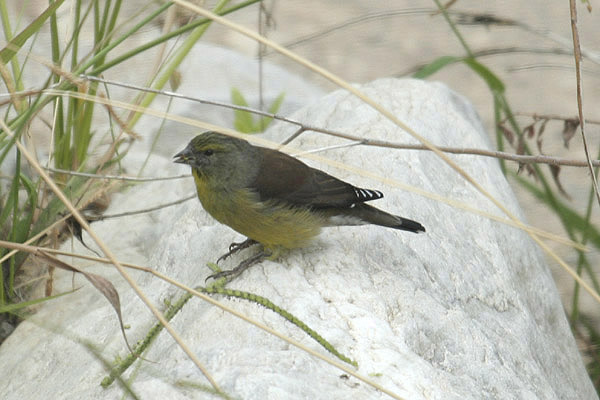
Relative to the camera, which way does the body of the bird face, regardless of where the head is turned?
to the viewer's left

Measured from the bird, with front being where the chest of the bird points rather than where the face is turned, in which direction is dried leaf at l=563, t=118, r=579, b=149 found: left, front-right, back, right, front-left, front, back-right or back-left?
back
